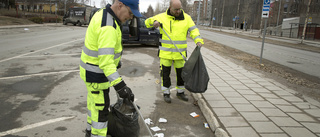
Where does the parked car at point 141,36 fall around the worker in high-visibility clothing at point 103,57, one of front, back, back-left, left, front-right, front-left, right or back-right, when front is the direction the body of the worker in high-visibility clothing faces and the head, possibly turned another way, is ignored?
left

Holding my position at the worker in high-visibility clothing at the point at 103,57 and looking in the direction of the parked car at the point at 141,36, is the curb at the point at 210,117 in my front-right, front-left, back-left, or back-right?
front-right

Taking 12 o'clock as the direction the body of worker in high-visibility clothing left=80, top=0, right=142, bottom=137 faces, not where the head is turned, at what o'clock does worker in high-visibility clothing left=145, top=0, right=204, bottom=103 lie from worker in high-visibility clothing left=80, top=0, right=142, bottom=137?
worker in high-visibility clothing left=145, top=0, right=204, bottom=103 is roughly at 10 o'clock from worker in high-visibility clothing left=80, top=0, right=142, bottom=137.

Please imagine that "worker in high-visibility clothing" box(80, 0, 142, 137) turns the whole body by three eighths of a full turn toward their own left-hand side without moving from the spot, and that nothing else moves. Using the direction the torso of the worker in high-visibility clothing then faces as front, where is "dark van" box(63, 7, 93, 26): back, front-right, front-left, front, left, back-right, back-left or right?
front-right

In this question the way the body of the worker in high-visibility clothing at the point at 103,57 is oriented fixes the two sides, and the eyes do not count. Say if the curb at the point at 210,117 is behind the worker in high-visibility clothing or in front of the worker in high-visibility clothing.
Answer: in front

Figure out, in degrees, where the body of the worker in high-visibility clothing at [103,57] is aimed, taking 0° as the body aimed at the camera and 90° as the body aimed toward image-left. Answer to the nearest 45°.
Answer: approximately 270°
